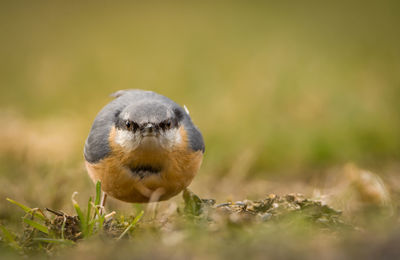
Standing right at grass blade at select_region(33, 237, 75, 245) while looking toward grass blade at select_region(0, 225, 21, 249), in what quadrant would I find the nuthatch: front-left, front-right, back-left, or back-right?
back-right

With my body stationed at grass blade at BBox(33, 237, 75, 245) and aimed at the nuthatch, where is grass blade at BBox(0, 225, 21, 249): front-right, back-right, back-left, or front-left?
back-left

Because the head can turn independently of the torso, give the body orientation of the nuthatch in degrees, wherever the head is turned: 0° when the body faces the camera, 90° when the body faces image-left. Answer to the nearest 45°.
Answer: approximately 0°
